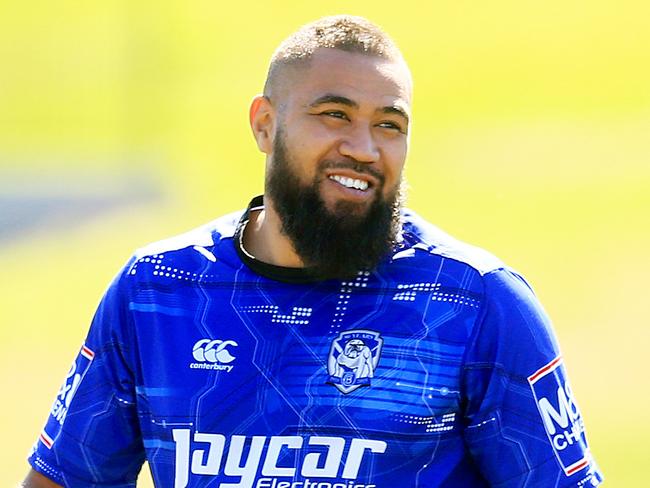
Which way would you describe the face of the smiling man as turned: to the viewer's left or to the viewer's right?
to the viewer's right

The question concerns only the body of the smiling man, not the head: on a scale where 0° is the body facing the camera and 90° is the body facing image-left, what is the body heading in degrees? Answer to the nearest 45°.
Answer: approximately 0°
